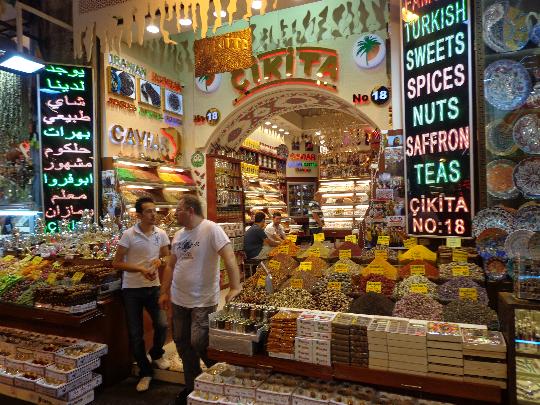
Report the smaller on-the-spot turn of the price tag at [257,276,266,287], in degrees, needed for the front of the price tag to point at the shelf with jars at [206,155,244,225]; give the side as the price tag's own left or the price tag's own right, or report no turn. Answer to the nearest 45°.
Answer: approximately 180°

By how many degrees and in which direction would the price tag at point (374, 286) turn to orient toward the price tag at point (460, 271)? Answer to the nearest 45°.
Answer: approximately 135° to its left

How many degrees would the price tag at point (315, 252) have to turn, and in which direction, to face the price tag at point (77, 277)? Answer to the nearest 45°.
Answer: approximately 90° to its right

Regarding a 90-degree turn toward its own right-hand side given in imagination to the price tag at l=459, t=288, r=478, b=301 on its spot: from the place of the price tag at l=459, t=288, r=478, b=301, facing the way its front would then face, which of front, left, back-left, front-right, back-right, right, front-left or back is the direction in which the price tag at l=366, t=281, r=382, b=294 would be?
front

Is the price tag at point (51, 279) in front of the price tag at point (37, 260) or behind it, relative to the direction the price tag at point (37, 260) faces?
in front

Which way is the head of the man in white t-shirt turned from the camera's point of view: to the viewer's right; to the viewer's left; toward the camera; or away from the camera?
to the viewer's left

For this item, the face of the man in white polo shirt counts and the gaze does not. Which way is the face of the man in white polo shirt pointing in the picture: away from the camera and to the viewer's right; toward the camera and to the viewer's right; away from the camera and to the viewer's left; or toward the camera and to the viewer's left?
toward the camera and to the viewer's right
